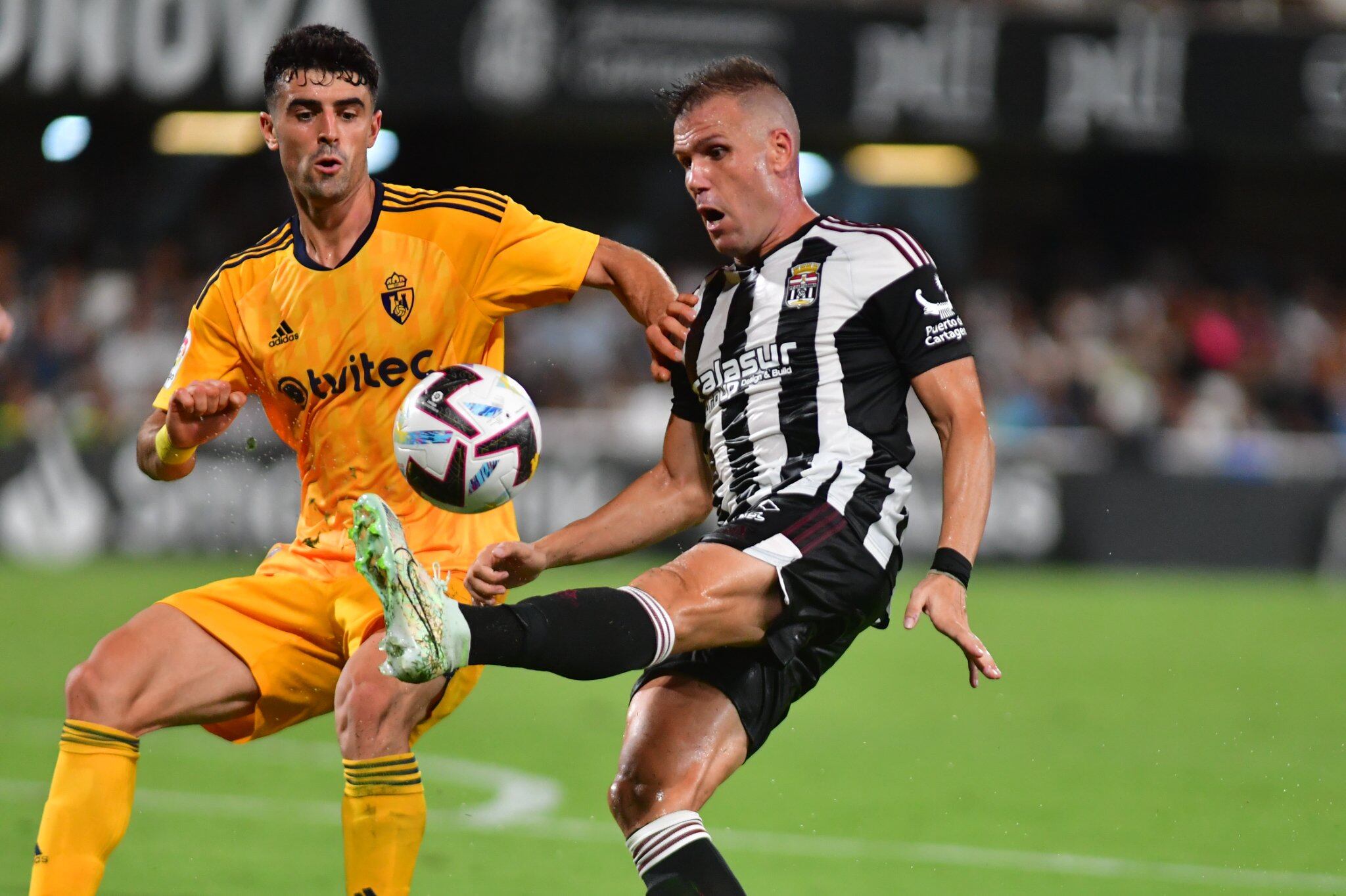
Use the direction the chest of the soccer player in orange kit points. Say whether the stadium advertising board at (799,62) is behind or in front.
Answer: behind

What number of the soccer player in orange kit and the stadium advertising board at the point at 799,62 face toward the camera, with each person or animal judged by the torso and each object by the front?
2

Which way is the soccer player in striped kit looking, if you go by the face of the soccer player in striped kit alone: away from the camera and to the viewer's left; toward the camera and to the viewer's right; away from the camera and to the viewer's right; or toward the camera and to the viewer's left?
toward the camera and to the viewer's left

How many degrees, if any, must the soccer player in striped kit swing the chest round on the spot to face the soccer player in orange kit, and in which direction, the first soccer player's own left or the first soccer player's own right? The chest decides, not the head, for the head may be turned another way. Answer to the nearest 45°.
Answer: approximately 90° to the first soccer player's own right

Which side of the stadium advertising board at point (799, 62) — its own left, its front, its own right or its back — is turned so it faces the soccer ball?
front

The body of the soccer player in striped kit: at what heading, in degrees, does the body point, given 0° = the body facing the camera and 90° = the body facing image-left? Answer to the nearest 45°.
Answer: approximately 45°

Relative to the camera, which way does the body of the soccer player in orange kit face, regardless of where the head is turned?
toward the camera

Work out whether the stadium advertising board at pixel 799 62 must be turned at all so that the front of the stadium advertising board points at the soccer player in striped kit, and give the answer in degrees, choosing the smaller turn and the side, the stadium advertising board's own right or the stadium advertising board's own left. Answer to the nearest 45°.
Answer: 0° — it already faces them

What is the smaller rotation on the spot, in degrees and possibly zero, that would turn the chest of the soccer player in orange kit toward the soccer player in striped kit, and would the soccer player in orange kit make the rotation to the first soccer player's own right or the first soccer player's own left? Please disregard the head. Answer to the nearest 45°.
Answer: approximately 45° to the first soccer player's own left

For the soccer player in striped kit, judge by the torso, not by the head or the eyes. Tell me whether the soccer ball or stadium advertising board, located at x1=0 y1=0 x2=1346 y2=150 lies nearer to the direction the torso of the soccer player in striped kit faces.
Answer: the soccer ball

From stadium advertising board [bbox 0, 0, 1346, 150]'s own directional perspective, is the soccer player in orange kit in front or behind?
in front

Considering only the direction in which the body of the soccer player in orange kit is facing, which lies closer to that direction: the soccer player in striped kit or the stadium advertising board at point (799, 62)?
the soccer player in striped kit
